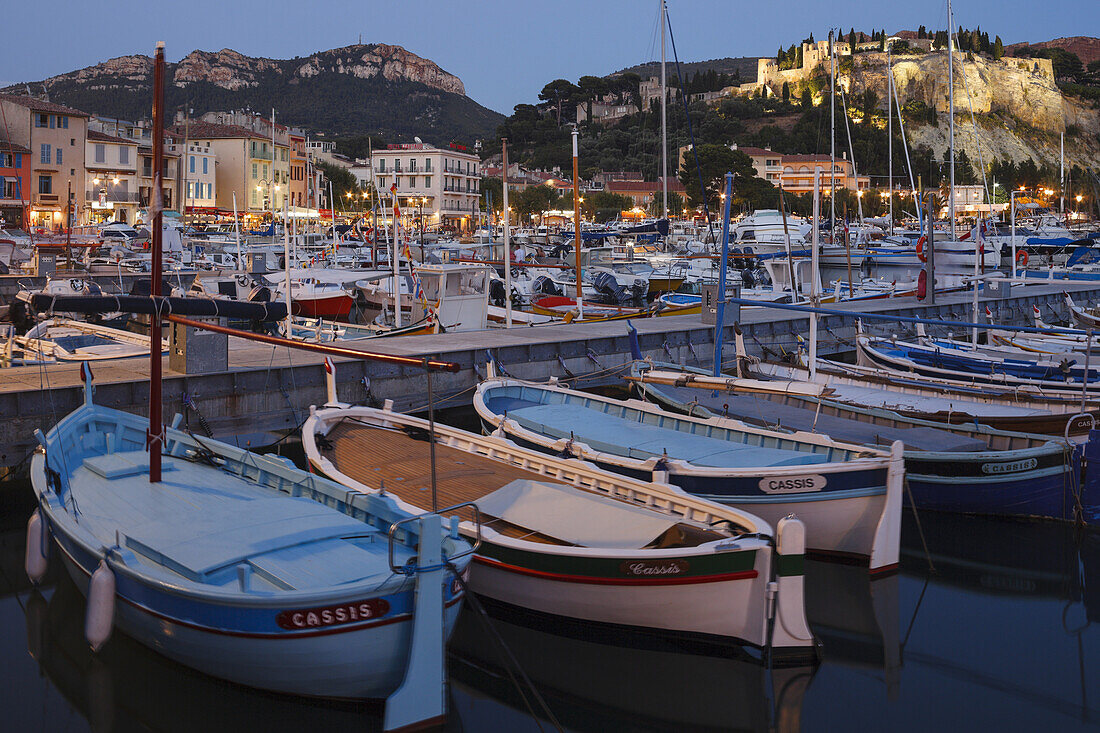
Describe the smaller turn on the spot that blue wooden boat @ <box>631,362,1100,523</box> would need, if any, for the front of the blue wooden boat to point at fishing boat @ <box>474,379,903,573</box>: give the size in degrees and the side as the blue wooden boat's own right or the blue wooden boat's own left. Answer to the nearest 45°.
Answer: approximately 90° to the blue wooden boat's own left

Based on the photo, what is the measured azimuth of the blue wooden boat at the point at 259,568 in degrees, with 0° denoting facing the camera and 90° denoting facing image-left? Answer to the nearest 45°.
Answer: approximately 135°

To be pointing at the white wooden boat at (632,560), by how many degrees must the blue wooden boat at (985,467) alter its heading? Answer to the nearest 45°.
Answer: approximately 90° to its left

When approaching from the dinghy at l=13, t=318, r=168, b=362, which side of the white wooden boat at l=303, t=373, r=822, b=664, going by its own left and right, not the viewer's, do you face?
front
